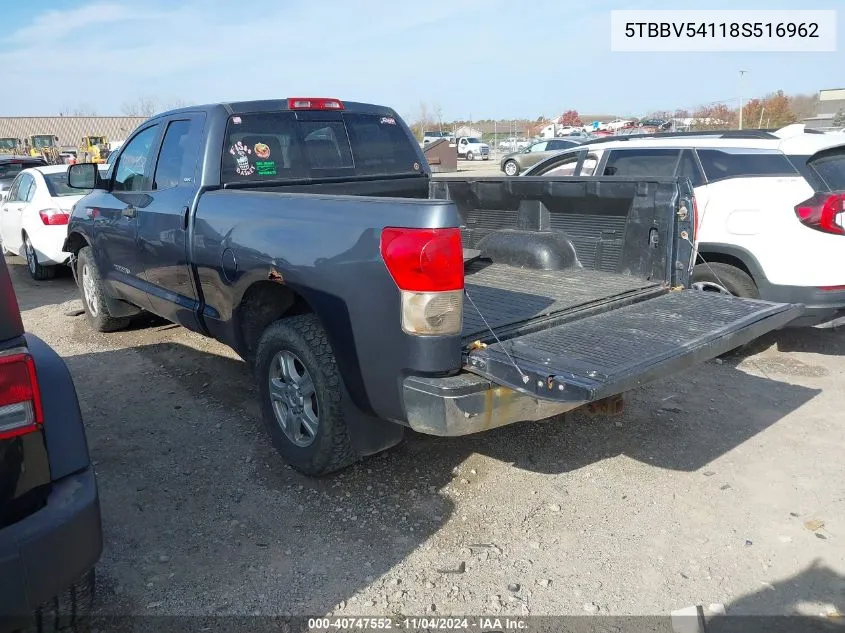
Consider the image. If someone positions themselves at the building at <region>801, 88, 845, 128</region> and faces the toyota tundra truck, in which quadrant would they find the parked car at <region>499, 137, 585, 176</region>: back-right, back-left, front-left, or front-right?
front-right

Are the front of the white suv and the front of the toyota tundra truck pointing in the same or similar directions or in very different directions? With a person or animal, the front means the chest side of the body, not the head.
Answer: same or similar directions

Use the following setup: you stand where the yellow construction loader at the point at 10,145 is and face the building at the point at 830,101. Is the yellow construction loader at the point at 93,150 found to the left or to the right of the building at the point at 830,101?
right

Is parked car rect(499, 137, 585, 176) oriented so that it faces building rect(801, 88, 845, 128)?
no

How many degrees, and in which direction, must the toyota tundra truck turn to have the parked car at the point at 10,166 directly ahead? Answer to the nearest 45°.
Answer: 0° — it already faces it

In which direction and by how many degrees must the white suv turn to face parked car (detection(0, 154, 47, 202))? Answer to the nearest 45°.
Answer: approximately 45° to its left

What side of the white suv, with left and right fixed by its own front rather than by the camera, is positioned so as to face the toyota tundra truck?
left

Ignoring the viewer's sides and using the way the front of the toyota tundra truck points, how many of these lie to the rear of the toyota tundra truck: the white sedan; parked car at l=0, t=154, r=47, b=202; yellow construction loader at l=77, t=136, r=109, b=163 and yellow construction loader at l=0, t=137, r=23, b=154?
0

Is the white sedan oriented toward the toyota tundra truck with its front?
no

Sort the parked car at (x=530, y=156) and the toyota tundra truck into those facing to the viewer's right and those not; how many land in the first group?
0

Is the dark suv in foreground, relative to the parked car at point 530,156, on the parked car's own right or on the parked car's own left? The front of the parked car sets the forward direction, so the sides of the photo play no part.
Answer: on the parked car's own left

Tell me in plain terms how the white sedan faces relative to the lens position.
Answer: facing away from the viewer and to the left of the viewer

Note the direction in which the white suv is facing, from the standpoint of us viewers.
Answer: facing away from the viewer and to the left of the viewer

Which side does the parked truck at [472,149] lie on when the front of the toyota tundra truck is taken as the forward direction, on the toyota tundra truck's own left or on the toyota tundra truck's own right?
on the toyota tundra truck's own right

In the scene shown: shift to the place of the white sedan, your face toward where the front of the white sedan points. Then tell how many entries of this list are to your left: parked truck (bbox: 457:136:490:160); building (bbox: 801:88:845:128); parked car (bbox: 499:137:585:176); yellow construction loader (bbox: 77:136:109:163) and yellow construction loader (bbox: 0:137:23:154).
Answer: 0

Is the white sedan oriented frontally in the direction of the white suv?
no

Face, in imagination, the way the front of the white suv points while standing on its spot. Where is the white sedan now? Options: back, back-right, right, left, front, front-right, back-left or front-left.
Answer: front-left

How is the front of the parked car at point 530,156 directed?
to the viewer's left

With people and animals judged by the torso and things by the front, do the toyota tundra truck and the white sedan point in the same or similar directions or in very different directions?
same or similar directions

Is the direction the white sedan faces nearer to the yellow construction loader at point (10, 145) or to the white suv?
the yellow construction loader

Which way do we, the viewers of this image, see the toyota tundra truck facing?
facing away from the viewer and to the left of the viewer

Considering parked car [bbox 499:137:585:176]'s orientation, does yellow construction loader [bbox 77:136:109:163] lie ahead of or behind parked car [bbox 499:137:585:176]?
ahead
